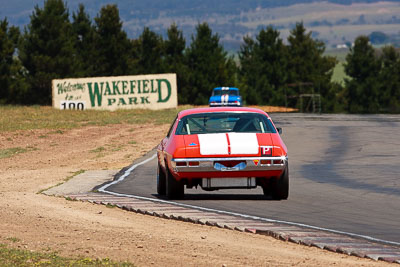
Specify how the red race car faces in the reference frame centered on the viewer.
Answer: facing away from the viewer
